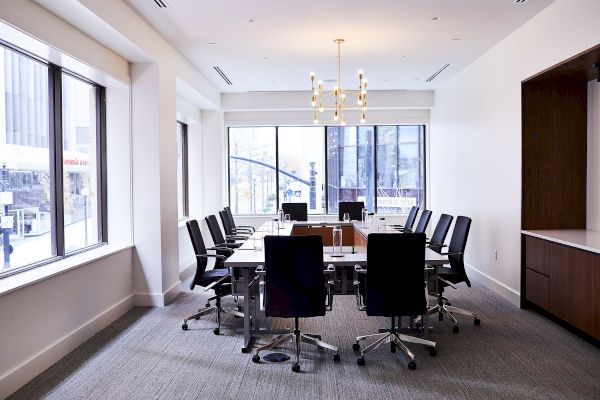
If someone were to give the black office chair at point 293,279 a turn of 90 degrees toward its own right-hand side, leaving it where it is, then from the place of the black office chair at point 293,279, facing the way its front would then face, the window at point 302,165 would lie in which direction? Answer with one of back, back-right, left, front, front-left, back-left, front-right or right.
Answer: left

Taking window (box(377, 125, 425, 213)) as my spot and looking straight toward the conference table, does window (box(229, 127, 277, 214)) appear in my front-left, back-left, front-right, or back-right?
front-right

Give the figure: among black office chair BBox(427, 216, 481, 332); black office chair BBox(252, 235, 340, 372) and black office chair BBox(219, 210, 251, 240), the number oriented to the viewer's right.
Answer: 1

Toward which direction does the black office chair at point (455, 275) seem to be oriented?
to the viewer's left

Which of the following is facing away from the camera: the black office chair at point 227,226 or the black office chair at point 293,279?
the black office chair at point 293,279

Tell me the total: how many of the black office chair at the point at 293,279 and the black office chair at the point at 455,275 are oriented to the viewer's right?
0

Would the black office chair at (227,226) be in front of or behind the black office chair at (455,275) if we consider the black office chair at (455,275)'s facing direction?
in front

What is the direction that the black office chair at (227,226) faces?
to the viewer's right

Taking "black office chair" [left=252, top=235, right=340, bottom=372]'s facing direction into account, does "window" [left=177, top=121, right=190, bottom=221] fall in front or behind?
in front

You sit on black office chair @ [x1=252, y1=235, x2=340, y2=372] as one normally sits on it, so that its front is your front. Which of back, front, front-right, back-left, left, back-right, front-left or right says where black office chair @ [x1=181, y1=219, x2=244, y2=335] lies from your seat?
front-left

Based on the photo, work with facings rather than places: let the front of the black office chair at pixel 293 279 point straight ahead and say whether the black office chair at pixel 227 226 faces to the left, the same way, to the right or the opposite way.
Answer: to the right

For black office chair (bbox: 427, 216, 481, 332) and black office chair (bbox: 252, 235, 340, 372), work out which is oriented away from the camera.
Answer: black office chair (bbox: 252, 235, 340, 372)

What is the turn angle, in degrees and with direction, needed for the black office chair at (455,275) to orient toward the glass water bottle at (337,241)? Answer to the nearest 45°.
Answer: approximately 45° to its left

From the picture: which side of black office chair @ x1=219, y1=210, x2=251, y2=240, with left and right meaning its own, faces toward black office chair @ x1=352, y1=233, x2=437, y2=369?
right

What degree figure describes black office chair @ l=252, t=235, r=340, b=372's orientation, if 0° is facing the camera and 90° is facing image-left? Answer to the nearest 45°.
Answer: approximately 180°

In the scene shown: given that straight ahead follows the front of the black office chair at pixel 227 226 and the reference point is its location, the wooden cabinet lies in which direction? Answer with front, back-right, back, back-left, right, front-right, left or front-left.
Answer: front-right

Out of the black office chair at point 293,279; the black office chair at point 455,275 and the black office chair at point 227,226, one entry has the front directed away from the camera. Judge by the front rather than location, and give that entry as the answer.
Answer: the black office chair at point 293,279

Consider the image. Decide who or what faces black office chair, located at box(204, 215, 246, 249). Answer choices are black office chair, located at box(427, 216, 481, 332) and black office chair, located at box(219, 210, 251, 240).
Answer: black office chair, located at box(427, 216, 481, 332)

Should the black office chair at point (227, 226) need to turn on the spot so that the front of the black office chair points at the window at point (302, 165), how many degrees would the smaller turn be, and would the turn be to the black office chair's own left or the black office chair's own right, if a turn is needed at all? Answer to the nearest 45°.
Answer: approximately 45° to the black office chair's own left
